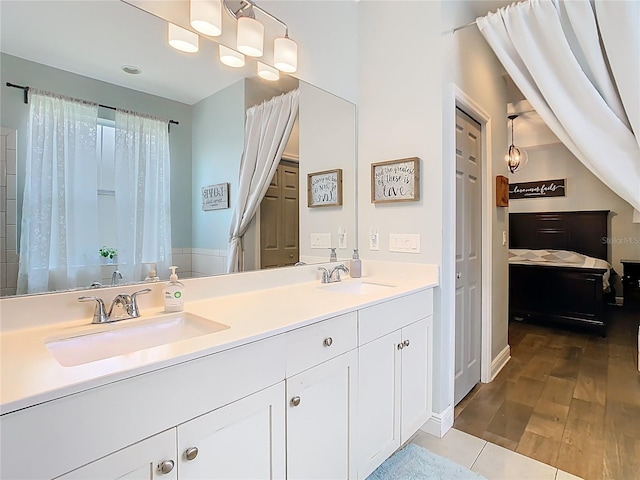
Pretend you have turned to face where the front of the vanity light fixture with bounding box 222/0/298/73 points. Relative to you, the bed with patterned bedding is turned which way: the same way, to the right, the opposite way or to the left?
to the right

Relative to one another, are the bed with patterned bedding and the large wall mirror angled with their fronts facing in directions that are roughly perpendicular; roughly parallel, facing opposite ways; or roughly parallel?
roughly perpendicular

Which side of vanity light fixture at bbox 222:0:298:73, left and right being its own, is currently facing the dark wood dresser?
left

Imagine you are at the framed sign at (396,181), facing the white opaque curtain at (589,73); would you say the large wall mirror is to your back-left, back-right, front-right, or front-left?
back-right

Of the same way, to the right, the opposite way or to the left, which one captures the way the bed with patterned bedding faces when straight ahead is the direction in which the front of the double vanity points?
to the right

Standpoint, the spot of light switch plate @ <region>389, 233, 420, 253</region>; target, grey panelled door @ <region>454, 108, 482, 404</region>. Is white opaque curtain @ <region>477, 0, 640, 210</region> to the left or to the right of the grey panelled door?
right

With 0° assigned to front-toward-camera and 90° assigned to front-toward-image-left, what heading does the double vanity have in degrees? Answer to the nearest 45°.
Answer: approximately 315°
